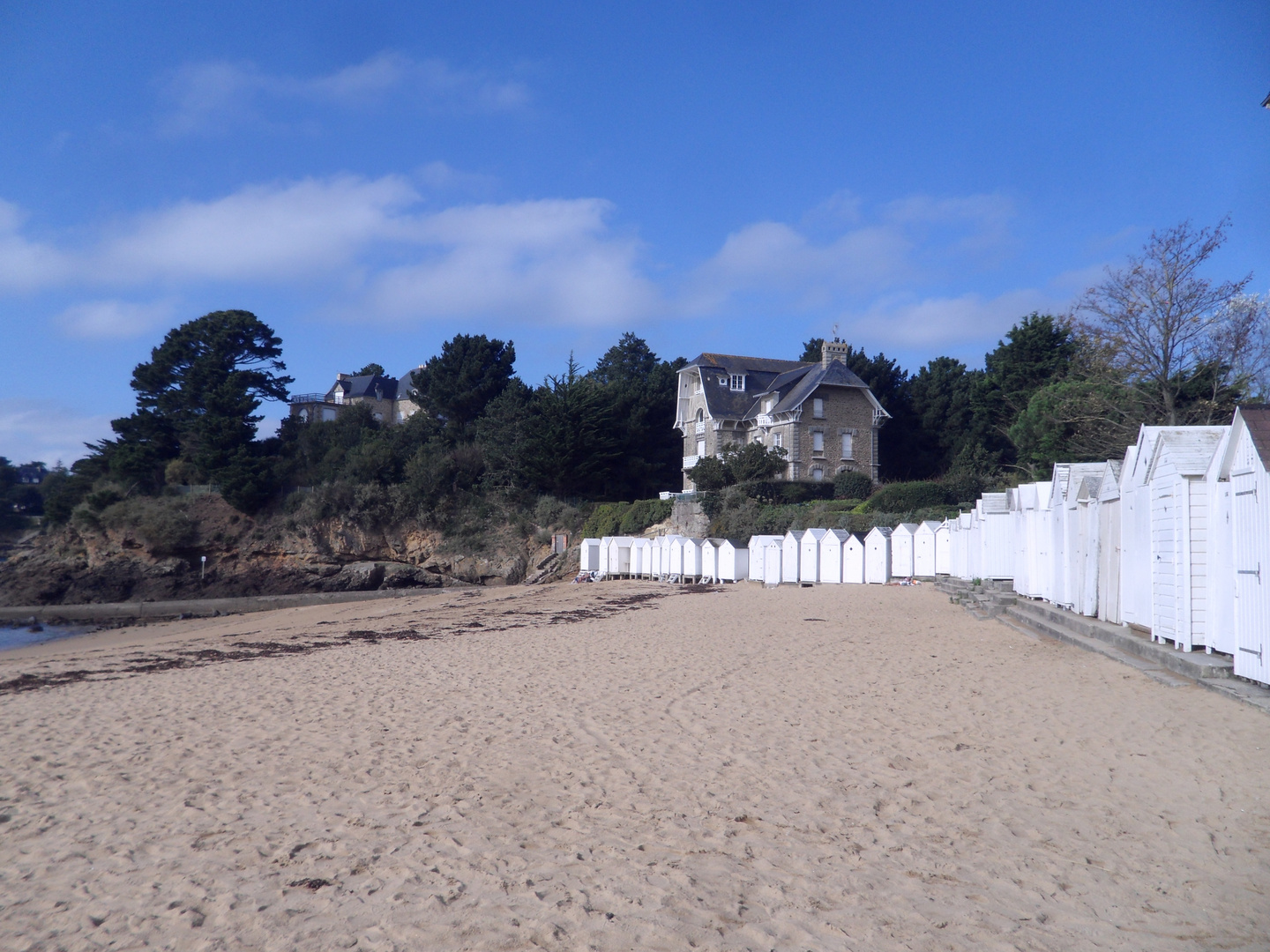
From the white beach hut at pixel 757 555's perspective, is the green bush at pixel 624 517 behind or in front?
behind

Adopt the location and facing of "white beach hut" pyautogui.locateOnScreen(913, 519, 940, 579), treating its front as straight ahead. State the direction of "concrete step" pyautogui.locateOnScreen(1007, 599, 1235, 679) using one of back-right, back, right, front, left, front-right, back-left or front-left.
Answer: front-left

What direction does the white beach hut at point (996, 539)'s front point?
to the viewer's left

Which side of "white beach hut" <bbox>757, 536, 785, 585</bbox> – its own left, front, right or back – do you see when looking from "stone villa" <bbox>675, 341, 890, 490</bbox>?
back

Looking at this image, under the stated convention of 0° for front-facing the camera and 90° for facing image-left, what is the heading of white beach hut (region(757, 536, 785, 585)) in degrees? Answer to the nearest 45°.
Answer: approximately 0°

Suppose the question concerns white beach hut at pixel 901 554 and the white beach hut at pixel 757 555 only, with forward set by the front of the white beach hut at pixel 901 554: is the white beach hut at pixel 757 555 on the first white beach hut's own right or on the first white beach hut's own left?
on the first white beach hut's own right

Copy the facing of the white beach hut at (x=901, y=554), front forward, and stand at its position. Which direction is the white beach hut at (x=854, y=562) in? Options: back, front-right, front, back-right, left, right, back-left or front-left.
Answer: right

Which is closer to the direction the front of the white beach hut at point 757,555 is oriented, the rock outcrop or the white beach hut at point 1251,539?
the white beach hut

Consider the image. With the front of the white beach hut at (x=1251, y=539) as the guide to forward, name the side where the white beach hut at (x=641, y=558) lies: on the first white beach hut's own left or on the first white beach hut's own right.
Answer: on the first white beach hut's own right

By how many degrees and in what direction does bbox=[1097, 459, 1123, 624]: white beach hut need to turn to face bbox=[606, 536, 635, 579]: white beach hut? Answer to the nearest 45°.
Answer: approximately 90° to its right

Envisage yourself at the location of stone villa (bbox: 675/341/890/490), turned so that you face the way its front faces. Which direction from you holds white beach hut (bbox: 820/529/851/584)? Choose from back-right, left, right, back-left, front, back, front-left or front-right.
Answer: front-left

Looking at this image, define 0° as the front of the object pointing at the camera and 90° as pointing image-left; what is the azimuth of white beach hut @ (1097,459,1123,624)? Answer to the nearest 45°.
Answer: approximately 45°
